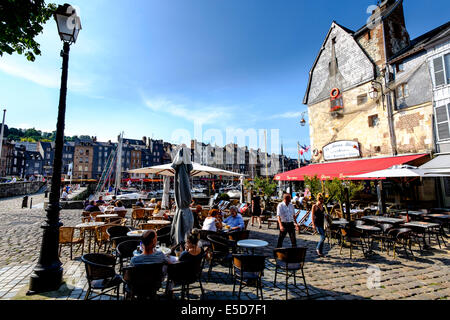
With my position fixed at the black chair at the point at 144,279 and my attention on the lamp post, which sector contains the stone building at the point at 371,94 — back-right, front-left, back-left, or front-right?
back-right

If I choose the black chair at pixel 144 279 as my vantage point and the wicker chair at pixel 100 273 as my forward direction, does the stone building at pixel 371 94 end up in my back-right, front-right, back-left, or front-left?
back-right

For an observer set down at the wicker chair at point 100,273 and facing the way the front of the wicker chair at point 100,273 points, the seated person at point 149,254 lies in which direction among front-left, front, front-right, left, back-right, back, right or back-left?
right

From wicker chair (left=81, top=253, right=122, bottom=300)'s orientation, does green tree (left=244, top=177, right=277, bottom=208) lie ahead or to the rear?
ahead

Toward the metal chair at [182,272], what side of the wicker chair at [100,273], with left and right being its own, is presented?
right

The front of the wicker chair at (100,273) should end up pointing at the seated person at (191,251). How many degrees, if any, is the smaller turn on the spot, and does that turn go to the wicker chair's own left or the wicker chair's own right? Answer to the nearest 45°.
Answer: approximately 45° to the wicker chair's own right

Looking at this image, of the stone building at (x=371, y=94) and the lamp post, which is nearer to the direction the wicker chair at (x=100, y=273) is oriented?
the stone building

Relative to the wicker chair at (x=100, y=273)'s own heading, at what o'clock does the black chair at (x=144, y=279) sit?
the black chair at (x=144, y=279) is roughly at 3 o'clock from the wicker chair at (x=100, y=273).

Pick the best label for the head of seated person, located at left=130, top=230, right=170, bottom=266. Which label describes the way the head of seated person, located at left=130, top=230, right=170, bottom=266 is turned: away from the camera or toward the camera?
away from the camera

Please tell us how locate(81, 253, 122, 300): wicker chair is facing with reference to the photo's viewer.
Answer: facing away from the viewer and to the right of the viewer

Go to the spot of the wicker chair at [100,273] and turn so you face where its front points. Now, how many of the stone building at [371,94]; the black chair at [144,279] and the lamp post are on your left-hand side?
1

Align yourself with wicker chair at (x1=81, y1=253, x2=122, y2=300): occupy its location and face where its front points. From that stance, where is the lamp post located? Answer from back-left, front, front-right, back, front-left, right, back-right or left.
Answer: left

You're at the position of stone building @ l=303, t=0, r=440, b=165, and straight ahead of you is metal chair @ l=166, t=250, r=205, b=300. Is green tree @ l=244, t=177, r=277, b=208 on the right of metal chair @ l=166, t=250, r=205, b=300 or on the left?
right
